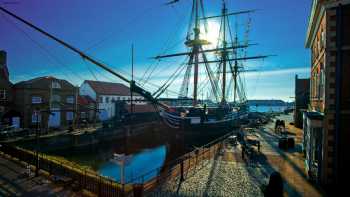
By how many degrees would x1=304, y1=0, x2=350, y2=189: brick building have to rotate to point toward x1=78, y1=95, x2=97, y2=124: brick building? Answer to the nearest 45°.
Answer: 0° — it already faces it

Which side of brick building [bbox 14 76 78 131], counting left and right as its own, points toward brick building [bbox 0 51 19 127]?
right

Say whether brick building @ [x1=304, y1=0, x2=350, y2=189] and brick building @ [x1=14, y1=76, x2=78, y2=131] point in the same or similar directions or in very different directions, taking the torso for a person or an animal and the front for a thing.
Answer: very different directions

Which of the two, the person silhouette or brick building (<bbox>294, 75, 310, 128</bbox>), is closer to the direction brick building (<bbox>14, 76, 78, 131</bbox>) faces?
the person silhouette

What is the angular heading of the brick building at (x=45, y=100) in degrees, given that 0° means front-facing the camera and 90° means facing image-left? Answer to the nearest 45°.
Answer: approximately 0°

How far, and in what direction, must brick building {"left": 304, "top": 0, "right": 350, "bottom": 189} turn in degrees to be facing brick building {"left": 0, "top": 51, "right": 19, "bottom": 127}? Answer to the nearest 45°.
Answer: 0° — it already faces it

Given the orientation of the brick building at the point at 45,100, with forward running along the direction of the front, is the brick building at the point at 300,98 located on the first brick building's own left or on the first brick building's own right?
on the first brick building's own left

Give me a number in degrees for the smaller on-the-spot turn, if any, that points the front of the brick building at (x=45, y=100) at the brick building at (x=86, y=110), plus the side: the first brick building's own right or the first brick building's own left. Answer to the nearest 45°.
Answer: approximately 135° to the first brick building's own left

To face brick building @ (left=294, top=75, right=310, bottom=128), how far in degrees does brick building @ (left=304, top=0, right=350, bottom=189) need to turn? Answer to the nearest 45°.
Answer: approximately 90° to its right

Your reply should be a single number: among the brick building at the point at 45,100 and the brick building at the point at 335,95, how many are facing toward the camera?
1

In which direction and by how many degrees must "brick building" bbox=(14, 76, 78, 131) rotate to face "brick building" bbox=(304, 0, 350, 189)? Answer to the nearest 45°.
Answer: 0° — it already faces it

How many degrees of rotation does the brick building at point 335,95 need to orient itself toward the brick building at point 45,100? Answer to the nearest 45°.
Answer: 0° — it already faces it

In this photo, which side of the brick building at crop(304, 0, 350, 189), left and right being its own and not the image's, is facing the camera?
left
